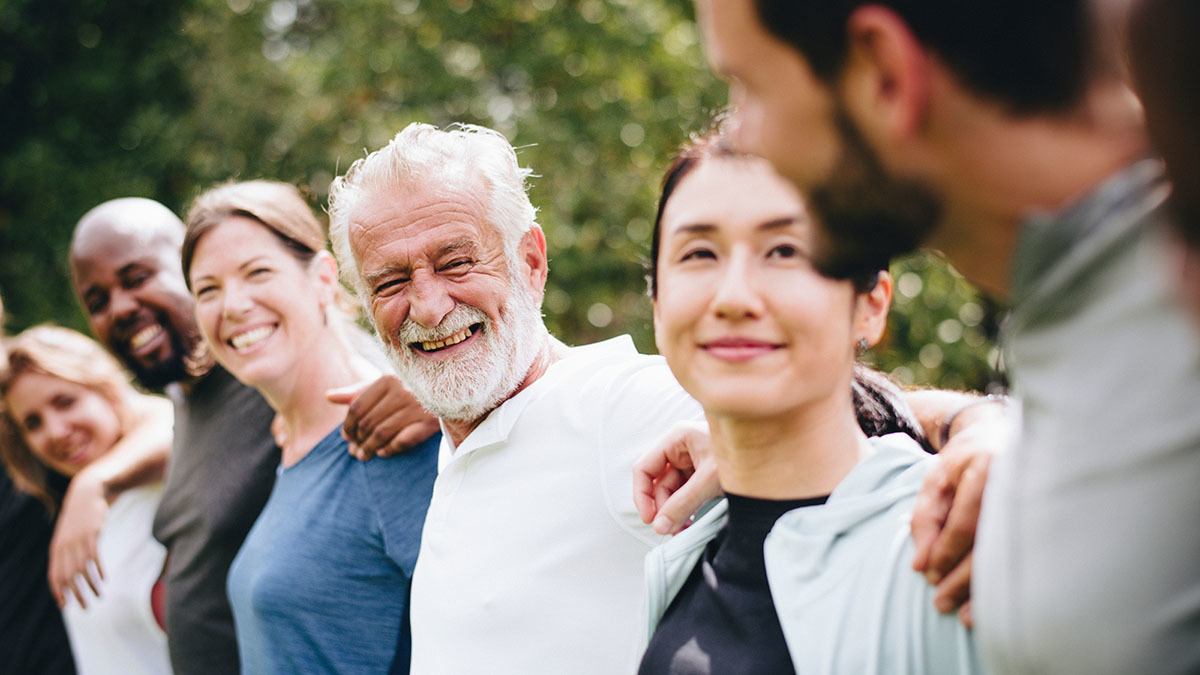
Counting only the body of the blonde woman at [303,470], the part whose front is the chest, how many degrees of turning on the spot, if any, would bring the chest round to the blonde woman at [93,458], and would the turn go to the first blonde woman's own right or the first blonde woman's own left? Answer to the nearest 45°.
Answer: approximately 90° to the first blonde woman's own right

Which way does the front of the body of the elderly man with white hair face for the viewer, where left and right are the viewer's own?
facing the viewer and to the left of the viewer

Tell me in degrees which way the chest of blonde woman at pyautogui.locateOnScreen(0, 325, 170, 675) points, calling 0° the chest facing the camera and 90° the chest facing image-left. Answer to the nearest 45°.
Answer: approximately 45°

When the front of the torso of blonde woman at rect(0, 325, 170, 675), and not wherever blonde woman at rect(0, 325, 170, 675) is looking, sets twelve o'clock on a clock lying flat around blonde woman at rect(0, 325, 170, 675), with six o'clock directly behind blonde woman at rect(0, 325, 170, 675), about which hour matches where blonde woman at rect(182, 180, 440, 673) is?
blonde woman at rect(182, 180, 440, 673) is roughly at 10 o'clock from blonde woman at rect(0, 325, 170, 675).

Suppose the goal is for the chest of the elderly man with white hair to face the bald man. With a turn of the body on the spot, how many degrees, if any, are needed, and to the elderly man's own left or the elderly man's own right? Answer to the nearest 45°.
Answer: approximately 90° to the elderly man's own right

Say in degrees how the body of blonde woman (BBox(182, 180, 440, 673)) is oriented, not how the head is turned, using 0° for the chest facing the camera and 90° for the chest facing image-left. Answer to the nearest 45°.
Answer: approximately 45°

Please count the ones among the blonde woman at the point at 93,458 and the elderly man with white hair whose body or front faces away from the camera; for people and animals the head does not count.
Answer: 0

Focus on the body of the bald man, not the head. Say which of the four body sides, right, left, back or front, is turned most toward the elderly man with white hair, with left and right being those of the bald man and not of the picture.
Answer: left
